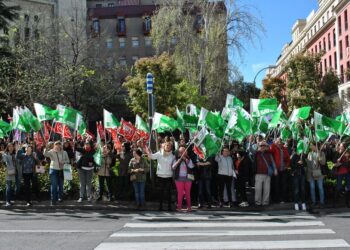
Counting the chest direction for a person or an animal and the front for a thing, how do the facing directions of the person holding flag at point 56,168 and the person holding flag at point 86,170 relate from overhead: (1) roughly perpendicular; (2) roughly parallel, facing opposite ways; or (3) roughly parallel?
roughly parallel

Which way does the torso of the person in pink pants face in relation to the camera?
toward the camera

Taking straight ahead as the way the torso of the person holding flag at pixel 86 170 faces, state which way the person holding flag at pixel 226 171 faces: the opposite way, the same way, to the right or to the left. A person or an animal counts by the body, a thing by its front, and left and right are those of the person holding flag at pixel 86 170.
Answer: the same way

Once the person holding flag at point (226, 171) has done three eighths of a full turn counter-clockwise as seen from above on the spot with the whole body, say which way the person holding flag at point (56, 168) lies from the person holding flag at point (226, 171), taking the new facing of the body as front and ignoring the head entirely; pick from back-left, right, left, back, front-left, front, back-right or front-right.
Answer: back-left

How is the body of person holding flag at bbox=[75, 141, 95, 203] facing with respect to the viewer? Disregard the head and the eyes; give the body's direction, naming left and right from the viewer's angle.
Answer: facing the viewer

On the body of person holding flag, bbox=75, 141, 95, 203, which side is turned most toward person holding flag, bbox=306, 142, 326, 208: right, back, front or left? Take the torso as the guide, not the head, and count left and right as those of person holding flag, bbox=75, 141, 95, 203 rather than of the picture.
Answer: left

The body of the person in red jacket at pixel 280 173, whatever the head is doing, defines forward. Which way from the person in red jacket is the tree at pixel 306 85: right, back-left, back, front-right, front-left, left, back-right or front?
back

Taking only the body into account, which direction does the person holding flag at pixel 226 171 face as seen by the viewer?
toward the camera

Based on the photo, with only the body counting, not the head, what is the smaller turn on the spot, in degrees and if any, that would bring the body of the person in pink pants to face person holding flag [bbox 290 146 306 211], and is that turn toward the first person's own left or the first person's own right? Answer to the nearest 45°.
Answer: approximately 90° to the first person's own left

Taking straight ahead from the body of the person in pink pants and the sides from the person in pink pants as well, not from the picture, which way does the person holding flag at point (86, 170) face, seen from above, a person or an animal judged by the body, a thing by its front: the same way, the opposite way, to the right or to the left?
the same way

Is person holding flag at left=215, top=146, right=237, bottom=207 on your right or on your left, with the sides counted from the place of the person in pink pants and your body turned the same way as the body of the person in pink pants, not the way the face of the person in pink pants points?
on your left

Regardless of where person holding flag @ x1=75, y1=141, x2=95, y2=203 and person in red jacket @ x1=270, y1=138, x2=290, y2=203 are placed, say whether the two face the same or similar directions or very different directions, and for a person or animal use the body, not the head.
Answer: same or similar directions

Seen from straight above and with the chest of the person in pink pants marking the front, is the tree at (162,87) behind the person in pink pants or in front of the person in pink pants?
behind

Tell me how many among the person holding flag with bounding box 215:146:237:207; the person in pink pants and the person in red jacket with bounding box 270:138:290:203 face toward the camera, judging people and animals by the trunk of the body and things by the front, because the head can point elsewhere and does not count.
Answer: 3
